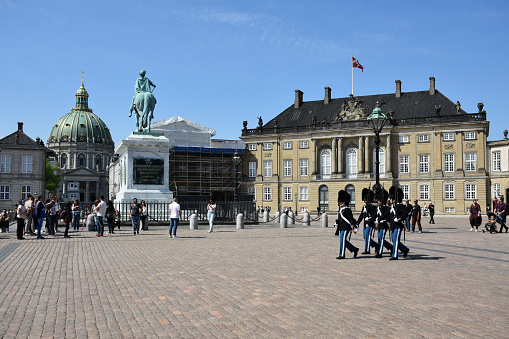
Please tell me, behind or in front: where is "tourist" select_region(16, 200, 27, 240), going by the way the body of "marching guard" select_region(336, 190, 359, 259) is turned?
in front

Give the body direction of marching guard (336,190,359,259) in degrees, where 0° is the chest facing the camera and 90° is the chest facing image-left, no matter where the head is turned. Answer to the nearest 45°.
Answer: approximately 90°

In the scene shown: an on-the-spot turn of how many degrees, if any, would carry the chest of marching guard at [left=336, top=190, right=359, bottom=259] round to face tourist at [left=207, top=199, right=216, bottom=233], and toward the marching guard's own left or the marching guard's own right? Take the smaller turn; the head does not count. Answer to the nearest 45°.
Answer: approximately 45° to the marching guard's own right

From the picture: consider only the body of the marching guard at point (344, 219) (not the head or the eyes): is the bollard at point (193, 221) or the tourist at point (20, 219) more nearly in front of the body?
the tourist

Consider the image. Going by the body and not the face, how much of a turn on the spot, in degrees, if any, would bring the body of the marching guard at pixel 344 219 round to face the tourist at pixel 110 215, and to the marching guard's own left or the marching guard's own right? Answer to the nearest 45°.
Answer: approximately 45° to the marching guard's own right

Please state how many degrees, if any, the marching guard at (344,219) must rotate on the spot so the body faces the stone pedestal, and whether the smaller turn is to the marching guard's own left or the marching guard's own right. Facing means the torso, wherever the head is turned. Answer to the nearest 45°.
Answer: approximately 45° to the marching guard's own right
